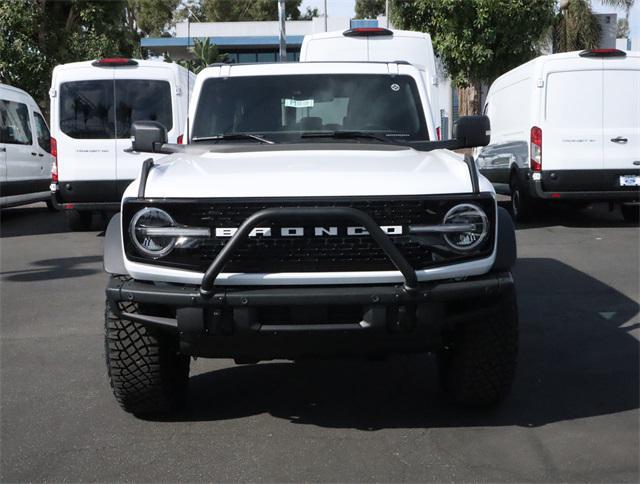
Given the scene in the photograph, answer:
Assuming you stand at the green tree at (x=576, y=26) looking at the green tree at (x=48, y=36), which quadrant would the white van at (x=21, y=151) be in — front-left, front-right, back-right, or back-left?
front-left

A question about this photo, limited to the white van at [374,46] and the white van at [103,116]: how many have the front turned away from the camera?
2

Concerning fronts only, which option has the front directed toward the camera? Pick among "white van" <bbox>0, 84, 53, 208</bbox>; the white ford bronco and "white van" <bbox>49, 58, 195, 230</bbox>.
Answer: the white ford bronco

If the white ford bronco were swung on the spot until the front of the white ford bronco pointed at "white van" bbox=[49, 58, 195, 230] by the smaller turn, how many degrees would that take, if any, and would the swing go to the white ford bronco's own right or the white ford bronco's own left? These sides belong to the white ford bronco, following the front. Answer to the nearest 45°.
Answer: approximately 180°

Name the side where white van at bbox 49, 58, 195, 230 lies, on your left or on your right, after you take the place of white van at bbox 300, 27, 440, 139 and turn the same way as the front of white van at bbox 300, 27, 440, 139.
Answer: on your left

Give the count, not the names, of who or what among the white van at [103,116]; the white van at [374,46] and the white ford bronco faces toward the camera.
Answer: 1

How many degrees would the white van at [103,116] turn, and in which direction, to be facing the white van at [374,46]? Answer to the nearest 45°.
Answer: approximately 90° to its right

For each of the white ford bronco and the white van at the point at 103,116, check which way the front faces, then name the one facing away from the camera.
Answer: the white van

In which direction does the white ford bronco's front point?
toward the camera

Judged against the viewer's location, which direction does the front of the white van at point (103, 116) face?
facing away from the viewer

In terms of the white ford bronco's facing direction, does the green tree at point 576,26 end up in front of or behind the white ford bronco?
behind

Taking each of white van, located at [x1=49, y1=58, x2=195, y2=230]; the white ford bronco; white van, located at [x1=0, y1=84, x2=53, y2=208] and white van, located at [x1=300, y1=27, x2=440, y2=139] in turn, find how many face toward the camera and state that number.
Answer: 1

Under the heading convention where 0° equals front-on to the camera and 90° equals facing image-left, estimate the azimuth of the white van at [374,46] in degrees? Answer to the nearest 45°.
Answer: approximately 180°

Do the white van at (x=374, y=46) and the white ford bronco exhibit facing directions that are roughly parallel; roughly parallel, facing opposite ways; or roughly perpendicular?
roughly parallel, facing opposite ways
